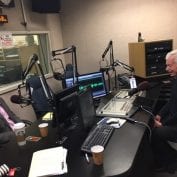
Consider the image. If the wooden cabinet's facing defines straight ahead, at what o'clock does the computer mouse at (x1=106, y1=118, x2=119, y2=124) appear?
The computer mouse is roughly at 2 o'clock from the wooden cabinet.

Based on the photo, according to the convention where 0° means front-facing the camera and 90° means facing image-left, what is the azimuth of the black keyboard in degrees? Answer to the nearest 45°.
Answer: approximately 315°

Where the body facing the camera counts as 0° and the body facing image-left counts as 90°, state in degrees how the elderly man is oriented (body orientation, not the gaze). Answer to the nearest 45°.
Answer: approximately 90°

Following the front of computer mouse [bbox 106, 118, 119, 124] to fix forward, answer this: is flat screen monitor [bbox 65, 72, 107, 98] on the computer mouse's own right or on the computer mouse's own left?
on the computer mouse's own right

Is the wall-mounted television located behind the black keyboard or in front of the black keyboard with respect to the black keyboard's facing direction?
behind
